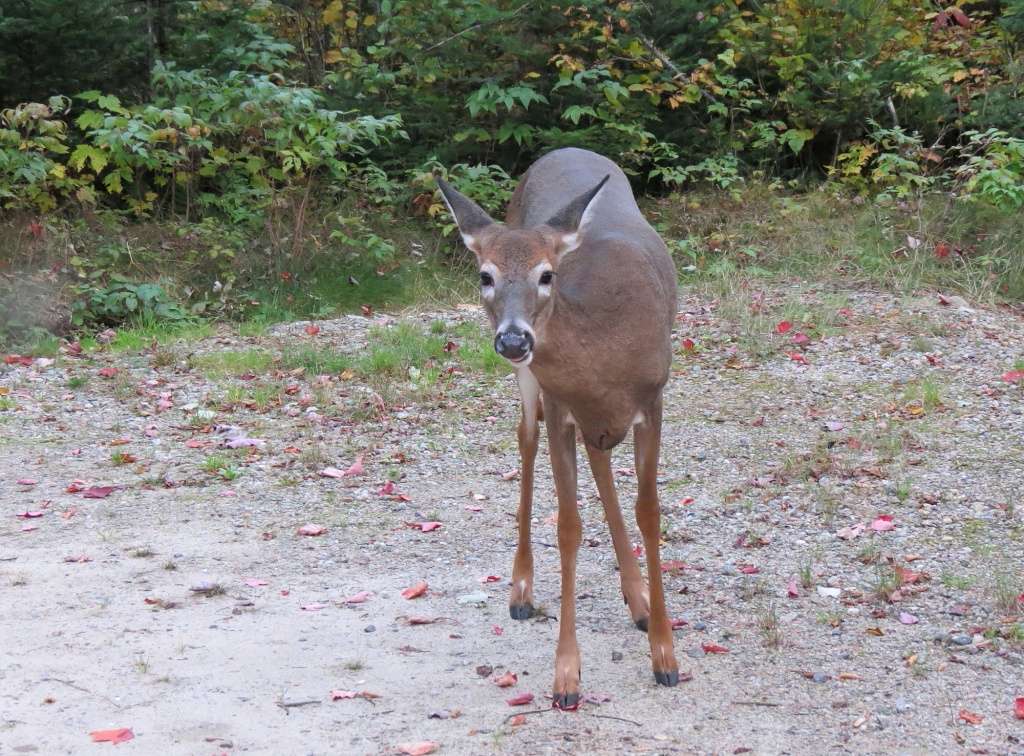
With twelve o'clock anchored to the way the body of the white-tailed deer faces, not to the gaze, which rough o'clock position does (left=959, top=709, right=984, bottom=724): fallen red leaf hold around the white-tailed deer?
The fallen red leaf is roughly at 10 o'clock from the white-tailed deer.

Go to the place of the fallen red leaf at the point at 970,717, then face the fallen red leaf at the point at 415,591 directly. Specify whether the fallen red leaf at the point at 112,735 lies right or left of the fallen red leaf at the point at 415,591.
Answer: left

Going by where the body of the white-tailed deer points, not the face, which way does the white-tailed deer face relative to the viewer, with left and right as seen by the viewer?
facing the viewer

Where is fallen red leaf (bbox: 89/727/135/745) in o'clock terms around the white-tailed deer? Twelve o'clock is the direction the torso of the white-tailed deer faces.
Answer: The fallen red leaf is roughly at 2 o'clock from the white-tailed deer.

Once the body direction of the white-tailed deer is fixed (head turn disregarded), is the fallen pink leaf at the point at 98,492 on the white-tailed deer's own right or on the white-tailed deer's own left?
on the white-tailed deer's own right

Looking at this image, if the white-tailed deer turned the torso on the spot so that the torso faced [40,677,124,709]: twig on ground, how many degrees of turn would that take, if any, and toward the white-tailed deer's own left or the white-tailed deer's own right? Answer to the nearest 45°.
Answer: approximately 90° to the white-tailed deer's own right
